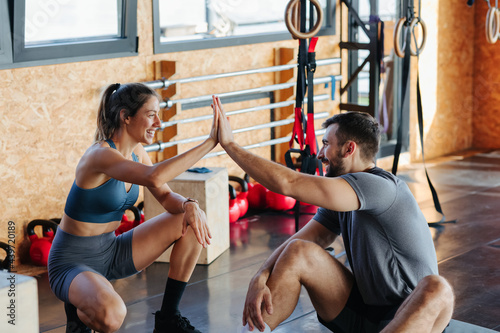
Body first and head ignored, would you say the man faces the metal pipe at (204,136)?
no

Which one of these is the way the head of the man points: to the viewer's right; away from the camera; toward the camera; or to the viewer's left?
to the viewer's left

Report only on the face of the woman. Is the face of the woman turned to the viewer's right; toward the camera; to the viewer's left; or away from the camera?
to the viewer's right

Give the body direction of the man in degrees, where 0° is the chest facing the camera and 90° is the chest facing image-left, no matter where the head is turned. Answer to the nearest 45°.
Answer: approximately 90°
